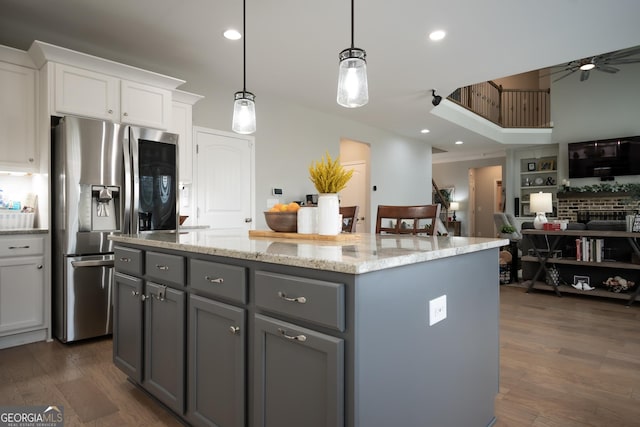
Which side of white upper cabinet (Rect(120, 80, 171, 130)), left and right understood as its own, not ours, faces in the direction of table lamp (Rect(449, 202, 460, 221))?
left

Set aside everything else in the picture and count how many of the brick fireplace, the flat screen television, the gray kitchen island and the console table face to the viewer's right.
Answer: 0

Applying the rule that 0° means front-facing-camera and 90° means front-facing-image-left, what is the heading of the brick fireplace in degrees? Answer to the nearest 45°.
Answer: approximately 0°

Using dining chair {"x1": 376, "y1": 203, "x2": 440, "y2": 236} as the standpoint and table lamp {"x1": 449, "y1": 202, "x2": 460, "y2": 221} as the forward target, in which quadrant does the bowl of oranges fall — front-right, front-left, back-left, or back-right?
back-left

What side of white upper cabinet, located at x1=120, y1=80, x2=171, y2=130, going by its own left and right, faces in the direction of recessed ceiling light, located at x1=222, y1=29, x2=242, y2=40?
front

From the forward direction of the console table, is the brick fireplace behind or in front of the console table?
behind

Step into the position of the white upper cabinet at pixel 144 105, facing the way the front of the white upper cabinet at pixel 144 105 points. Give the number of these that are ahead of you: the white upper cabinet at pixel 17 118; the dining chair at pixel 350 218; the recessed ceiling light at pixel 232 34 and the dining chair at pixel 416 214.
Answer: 3

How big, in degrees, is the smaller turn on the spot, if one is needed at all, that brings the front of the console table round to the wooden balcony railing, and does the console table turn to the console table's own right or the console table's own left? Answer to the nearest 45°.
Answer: approximately 135° to the console table's own right

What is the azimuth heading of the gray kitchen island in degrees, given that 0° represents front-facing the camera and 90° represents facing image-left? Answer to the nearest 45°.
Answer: approximately 45°

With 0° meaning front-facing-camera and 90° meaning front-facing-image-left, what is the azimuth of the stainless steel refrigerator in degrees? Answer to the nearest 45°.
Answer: approximately 315°

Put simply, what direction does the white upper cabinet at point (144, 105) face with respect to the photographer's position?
facing the viewer and to the right of the viewer

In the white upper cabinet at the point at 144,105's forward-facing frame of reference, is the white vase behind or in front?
in front

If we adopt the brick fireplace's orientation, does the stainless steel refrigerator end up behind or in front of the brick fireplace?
in front

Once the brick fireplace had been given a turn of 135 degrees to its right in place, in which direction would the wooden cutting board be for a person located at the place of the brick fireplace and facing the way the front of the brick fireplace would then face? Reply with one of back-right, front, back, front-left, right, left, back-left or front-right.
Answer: back-left

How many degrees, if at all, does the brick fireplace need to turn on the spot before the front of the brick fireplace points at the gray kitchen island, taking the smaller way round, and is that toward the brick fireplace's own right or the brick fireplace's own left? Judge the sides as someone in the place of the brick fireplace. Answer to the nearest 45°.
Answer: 0° — it already faces it
